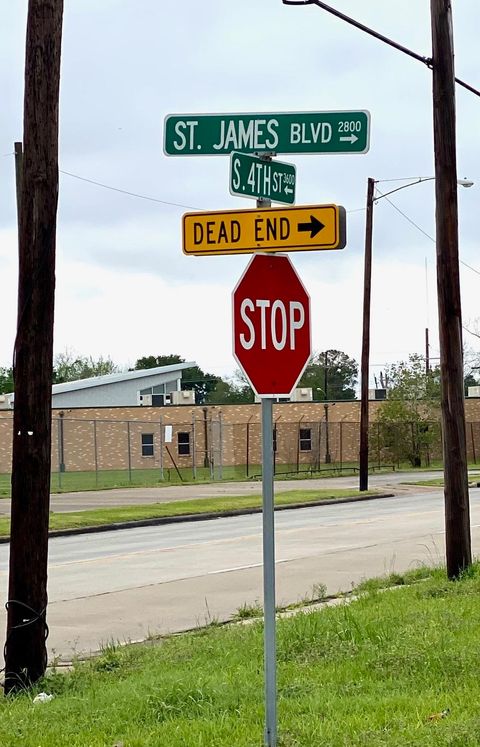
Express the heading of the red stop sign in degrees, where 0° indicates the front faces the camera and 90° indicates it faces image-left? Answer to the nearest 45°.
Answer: approximately 315°

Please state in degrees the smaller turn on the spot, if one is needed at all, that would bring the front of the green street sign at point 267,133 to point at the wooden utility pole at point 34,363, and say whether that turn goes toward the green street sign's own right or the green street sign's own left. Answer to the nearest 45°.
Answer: approximately 135° to the green street sign's own right

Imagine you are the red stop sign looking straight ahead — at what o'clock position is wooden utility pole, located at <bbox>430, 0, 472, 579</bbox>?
The wooden utility pole is roughly at 8 o'clock from the red stop sign.

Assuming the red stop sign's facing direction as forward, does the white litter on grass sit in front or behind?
behind

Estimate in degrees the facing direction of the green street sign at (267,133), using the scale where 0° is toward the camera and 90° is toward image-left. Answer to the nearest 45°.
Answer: approximately 0°

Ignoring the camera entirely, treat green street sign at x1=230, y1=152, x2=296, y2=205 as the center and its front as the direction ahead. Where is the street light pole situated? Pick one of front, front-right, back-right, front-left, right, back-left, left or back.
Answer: back-left

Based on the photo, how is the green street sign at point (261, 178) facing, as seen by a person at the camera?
facing the viewer and to the right of the viewer

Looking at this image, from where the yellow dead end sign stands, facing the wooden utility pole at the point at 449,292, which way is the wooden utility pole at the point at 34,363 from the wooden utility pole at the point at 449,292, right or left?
left

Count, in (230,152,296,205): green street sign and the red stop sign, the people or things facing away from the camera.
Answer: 0

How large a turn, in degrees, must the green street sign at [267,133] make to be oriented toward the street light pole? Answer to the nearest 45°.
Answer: approximately 180°

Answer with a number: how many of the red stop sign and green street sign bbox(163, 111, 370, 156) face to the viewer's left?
0

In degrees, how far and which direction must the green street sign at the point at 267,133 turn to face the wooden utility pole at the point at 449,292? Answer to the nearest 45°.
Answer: approximately 180°
